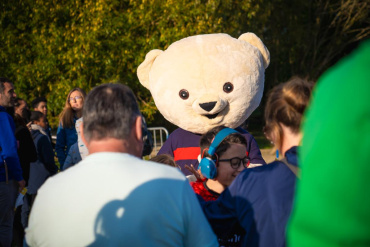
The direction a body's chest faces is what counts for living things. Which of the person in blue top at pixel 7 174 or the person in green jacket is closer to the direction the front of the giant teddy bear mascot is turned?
the person in green jacket

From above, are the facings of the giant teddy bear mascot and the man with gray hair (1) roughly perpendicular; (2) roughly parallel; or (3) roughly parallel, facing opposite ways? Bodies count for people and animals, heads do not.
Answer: roughly parallel, facing opposite ways

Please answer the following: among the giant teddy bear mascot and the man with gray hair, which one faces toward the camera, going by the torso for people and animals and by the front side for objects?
the giant teddy bear mascot

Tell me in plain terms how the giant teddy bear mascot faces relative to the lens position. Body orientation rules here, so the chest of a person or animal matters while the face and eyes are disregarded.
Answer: facing the viewer

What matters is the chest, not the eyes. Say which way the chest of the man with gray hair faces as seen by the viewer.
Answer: away from the camera

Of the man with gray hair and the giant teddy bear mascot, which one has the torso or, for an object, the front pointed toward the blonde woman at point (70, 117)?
the man with gray hair

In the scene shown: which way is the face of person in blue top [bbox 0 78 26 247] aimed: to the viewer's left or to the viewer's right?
to the viewer's right

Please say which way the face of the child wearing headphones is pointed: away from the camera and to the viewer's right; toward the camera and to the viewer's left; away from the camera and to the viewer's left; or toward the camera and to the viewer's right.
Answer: toward the camera and to the viewer's right

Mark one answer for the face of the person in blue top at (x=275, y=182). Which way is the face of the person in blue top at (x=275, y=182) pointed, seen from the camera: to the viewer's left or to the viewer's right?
to the viewer's left

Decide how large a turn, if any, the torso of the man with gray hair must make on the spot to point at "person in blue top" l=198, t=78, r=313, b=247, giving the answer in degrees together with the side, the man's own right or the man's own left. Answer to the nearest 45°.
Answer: approximately 90° to the man's own right

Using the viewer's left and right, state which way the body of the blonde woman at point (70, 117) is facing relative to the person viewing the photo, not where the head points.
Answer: facing the viewer and to the right of the viewer

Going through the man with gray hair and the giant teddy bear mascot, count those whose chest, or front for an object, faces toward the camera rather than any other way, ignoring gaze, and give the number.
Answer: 1

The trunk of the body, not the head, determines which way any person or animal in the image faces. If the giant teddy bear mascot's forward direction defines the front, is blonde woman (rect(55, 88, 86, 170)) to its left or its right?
on its right

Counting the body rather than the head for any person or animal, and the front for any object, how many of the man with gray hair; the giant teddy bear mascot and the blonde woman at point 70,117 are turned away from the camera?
1

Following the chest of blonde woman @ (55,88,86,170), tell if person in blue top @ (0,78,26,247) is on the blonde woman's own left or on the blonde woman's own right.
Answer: on the blonde woman's own right

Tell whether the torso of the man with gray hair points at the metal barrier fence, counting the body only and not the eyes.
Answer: yes
